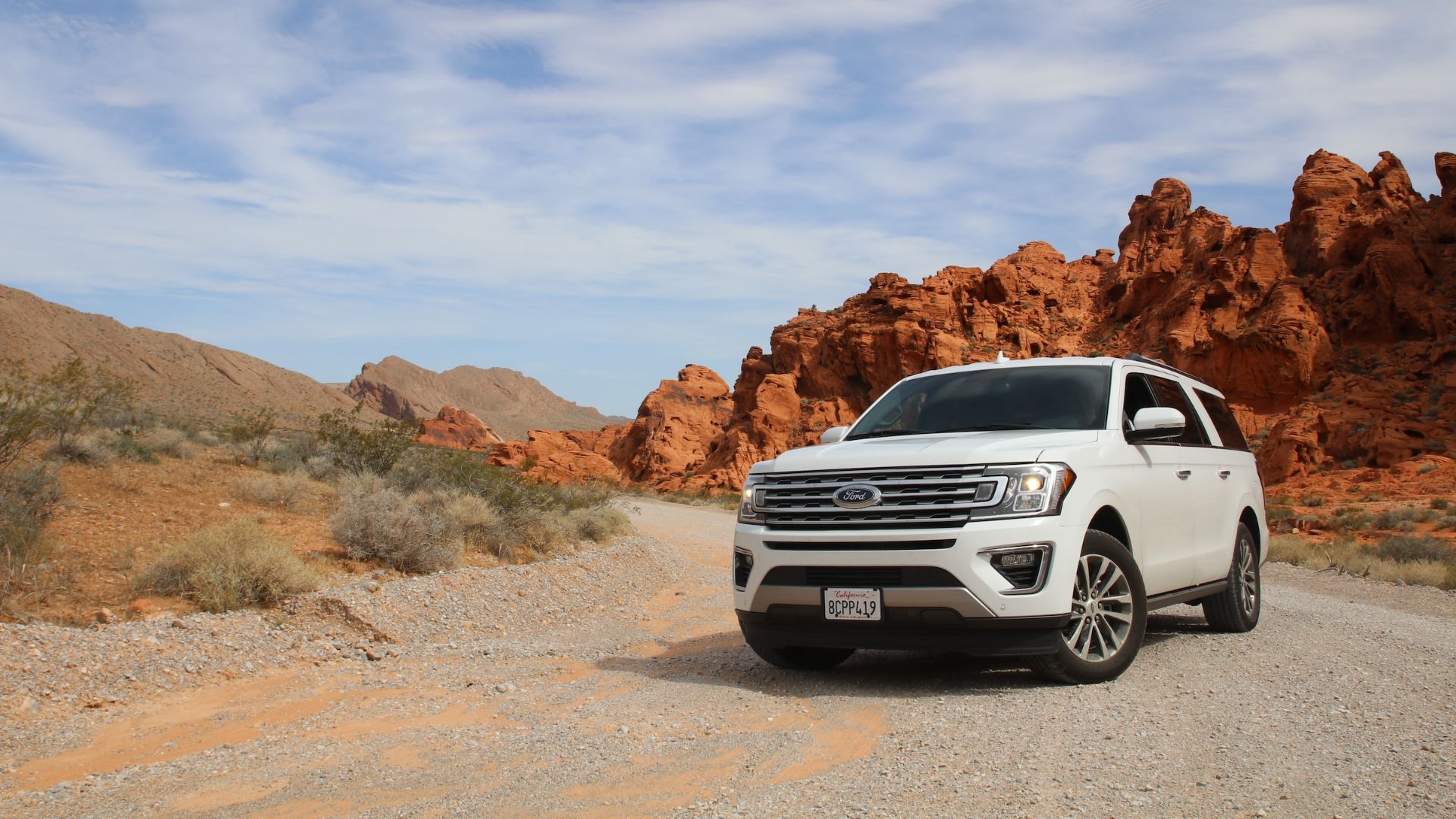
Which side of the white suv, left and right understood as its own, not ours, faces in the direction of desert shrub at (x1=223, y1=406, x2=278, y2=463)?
right

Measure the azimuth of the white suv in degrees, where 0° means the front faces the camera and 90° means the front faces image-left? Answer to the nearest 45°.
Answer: approximately 45°

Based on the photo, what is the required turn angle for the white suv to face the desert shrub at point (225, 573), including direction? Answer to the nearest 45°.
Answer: approximately 45° to its right

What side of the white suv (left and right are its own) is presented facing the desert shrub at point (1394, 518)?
back

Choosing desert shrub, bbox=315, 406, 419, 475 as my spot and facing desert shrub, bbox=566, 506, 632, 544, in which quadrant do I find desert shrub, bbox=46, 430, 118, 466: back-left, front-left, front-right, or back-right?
back-right

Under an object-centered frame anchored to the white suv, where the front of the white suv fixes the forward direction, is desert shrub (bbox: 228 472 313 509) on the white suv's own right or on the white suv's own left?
on the white suv's own right
